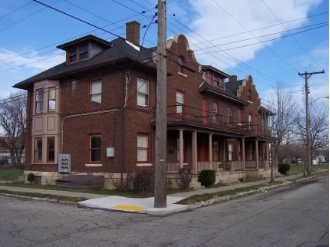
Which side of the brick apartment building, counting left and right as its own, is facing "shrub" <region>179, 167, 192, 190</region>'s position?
front

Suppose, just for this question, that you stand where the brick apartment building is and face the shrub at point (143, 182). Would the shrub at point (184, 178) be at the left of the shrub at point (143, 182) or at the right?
left

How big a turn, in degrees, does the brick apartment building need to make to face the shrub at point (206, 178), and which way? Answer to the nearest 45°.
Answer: approximately 45° to its left

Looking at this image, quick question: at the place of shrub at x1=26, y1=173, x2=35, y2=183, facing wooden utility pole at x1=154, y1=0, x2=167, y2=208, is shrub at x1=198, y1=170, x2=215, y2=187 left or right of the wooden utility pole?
left

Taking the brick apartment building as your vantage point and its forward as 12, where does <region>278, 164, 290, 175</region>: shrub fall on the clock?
The shrub is roughly at 9 o'clock from the brick apartment building.

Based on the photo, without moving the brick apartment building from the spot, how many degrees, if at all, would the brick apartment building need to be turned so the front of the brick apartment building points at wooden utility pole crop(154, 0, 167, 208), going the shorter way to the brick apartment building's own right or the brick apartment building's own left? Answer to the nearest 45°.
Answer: approximately 45° to the brick apartment building's own right

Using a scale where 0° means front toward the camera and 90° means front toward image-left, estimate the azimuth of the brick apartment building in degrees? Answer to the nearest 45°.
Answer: approximately 315°

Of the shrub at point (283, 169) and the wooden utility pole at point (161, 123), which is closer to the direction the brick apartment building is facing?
the wooden utility pole

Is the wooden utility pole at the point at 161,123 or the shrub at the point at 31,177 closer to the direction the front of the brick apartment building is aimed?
the wooden utility pole

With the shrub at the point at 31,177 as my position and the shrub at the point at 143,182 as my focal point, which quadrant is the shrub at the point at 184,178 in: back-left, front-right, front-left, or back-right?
front-left

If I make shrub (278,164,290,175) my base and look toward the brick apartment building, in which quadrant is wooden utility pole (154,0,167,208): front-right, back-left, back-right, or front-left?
front-left
